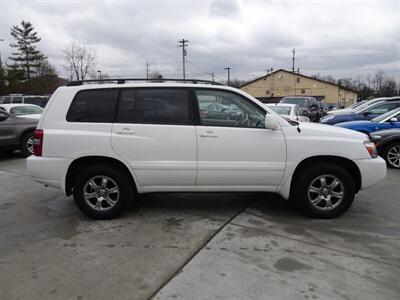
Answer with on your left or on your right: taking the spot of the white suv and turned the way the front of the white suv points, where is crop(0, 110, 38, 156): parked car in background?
on your left

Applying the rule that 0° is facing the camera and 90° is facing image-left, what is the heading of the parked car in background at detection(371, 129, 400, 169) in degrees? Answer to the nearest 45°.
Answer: approximately 45°

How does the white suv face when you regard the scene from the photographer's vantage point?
facing to the right of the viewer

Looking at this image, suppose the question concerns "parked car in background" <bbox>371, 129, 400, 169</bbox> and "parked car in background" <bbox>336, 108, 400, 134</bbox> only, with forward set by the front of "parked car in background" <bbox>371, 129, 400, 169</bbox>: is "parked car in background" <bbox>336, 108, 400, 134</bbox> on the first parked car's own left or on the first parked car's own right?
on the first parked car's own right

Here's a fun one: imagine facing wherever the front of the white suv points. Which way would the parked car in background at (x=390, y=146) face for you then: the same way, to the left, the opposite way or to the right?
the opposite way

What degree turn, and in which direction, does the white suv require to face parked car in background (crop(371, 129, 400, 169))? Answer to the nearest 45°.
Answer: approximately 45° to its left

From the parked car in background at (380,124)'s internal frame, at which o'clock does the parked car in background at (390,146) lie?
the parked car in background at (390,146) is roughly at 10 o'clock from the parked car in background at (380,124).

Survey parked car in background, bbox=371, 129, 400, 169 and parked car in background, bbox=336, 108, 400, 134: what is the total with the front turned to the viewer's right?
0
